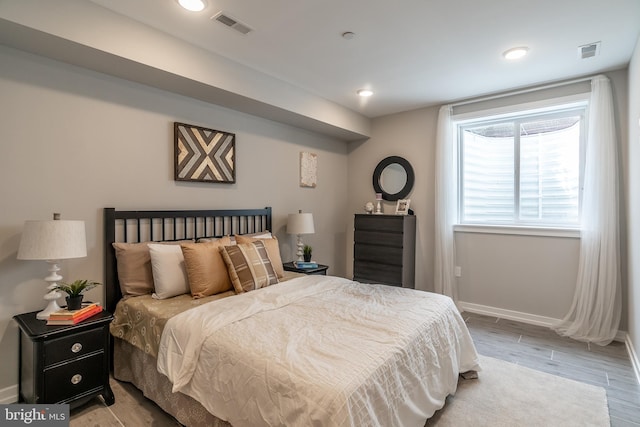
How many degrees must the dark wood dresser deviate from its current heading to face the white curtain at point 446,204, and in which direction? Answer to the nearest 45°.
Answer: approximately 135° to its left

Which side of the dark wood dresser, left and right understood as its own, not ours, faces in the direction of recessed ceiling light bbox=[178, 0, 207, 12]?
front

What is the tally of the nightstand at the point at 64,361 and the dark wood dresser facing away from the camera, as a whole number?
0

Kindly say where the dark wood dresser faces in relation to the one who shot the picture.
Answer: facing the viewer and to the left of the viewer

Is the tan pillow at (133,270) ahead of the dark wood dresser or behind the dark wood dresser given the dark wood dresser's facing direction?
ahead

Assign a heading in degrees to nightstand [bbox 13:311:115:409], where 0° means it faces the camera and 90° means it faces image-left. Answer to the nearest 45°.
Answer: approximately 315°
